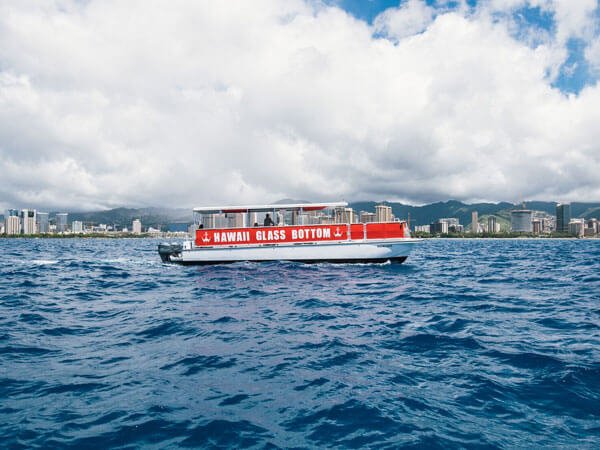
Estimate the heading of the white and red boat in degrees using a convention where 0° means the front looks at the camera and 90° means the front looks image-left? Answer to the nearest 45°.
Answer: approximately 270°
